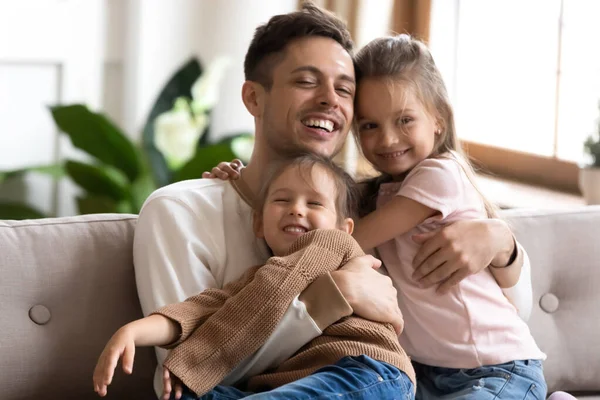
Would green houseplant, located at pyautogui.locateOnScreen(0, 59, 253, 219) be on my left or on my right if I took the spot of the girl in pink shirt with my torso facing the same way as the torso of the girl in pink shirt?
on my right

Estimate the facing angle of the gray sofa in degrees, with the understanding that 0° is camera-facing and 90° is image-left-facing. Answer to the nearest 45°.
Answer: approximately 0°

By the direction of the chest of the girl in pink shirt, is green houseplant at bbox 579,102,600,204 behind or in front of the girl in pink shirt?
behind

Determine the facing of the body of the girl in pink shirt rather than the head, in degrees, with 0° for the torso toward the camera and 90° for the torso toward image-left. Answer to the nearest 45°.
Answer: approximately 45°

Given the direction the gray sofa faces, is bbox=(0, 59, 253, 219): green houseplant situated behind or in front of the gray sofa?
behind
